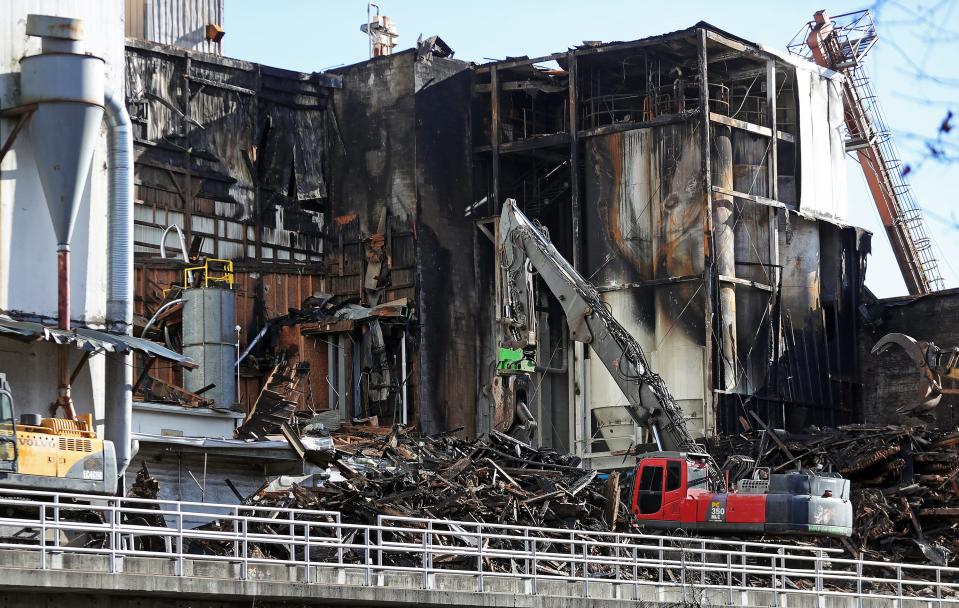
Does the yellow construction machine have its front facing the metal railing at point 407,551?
no

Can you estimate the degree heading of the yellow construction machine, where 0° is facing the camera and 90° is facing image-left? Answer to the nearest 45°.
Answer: approximately 90°
